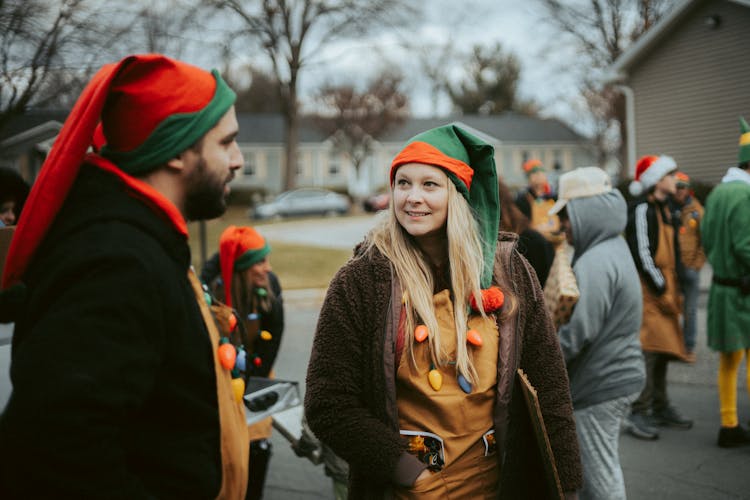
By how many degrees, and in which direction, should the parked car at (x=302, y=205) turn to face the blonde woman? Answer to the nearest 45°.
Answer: approximately 90° to its left

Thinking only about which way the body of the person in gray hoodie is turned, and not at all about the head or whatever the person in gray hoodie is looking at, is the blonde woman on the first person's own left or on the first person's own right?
on the first person's own left

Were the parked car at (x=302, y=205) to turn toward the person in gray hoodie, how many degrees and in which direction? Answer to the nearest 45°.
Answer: approximately 90° to its left

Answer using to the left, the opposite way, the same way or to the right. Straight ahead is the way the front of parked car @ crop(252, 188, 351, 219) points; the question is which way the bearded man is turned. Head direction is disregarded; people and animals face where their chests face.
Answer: the opposite way

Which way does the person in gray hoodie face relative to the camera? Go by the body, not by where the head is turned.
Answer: to the viewer's left

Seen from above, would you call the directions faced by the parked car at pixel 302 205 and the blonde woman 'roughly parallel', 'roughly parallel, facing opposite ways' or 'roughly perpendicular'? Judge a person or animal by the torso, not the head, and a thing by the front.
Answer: roughly perpendicular

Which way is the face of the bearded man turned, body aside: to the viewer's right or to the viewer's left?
to the viewer's right

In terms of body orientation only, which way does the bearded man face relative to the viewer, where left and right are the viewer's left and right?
facing to the right of the viewer

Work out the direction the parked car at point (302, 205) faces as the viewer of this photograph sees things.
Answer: facing to the left of the viewer

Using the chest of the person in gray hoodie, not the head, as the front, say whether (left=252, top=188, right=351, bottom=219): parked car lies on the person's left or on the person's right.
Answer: on the person's right
